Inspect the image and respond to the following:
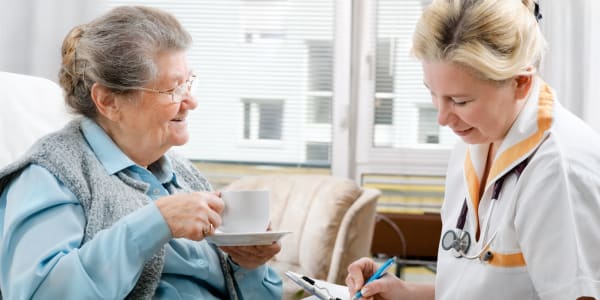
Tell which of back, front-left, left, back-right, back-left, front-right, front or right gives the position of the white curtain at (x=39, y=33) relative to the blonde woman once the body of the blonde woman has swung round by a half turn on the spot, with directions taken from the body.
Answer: left

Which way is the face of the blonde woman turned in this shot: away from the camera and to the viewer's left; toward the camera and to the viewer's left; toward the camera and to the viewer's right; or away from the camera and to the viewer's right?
toward the camera and to the viewer's left

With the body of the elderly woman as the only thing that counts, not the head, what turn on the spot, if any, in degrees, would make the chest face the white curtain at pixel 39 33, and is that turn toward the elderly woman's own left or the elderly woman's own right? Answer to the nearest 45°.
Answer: approximately 135° to the elderly woman's own left

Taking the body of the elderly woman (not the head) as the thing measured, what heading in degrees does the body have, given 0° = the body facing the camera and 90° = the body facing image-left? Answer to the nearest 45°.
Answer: approximately 315°

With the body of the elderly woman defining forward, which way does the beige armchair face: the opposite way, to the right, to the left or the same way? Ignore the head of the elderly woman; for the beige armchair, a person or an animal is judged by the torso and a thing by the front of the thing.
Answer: to the right

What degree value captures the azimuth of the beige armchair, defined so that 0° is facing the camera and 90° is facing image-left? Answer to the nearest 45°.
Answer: approximately 45°

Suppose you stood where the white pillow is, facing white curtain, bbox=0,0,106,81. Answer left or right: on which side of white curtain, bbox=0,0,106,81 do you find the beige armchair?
right

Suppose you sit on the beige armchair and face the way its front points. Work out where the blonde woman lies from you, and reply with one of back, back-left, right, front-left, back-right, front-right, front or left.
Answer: front-left

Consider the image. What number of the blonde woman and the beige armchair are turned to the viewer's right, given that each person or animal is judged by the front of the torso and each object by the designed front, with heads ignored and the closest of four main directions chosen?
0

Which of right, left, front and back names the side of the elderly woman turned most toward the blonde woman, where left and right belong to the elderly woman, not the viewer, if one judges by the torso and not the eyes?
front

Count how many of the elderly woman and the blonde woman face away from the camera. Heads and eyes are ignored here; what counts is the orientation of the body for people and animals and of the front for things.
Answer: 0
